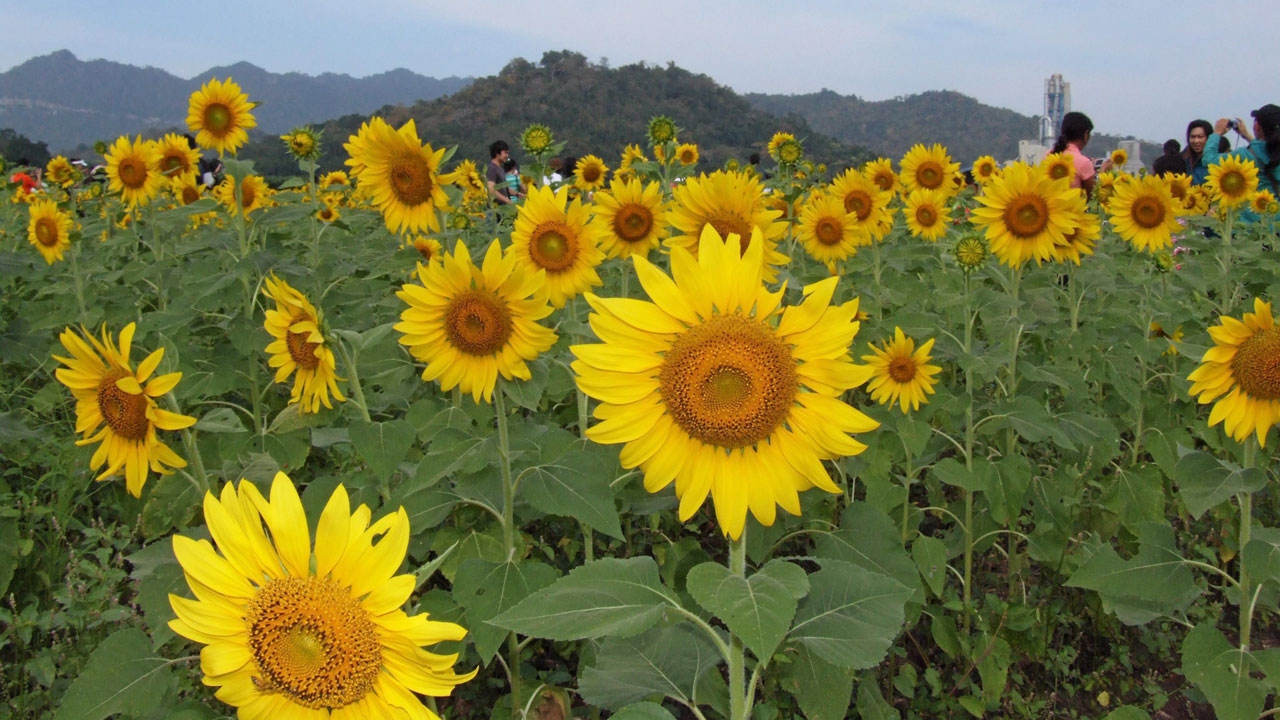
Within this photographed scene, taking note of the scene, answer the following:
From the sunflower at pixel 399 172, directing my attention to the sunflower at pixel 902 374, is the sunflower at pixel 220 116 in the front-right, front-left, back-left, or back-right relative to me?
back-left

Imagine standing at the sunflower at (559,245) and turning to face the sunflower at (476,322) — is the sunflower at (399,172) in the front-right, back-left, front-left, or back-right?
back-right

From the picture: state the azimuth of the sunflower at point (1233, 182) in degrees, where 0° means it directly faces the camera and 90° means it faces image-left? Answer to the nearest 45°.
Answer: approximately 0°

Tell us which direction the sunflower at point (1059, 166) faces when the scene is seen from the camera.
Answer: facing the viewer

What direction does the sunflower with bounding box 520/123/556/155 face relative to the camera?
toward the camera

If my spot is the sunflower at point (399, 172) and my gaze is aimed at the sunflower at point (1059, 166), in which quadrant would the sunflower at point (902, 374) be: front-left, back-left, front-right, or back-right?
front-right

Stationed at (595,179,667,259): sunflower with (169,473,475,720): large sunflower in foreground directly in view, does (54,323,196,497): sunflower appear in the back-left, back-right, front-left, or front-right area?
front-right

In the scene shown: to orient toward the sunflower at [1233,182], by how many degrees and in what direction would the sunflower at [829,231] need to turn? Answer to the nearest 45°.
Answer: approximately 135° to its left

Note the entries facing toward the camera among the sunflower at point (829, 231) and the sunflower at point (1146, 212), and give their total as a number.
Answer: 2

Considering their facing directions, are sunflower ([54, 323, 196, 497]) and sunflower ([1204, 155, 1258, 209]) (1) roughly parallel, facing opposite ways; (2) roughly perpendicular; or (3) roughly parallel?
roughly parallel

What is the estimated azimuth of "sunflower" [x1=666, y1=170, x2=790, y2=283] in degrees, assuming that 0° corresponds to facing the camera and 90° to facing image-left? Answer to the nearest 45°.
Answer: approximately 0°

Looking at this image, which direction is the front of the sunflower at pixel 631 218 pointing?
toward the camera

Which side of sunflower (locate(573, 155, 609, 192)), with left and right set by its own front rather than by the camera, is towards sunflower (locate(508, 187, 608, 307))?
front
